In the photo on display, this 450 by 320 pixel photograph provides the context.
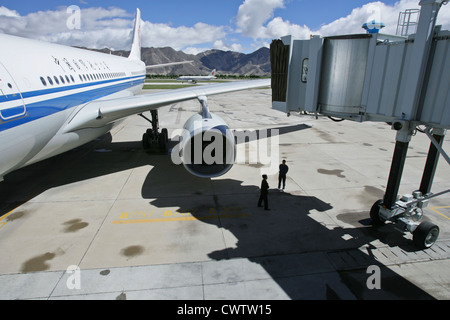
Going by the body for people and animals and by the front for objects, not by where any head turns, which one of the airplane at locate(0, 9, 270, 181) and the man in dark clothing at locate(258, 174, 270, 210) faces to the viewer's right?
the man in dark clothing

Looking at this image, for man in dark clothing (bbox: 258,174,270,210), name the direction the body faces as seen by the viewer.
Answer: to the viewer's right

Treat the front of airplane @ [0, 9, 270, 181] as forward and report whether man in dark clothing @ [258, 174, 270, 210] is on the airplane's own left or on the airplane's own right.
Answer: on the airplane's own left

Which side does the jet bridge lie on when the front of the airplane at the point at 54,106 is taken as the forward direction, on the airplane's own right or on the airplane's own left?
on the airplane's own left

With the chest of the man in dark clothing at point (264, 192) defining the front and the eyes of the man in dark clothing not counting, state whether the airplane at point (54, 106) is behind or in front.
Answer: behind

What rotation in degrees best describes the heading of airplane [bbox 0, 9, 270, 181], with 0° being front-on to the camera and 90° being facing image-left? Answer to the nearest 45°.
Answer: approximately 45°
